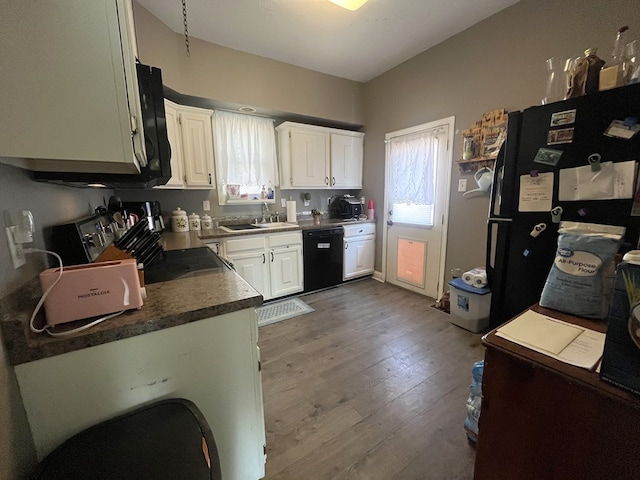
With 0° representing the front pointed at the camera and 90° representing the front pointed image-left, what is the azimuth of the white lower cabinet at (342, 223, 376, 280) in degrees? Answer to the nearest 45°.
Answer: approximately 315°

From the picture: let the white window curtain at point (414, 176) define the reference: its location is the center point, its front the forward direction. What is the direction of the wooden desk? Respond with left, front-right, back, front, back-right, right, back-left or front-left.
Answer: front-left

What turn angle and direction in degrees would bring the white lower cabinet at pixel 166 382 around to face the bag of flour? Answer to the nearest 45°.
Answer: approximately 45° to its right

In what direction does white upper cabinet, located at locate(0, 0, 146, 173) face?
to the viewer's right

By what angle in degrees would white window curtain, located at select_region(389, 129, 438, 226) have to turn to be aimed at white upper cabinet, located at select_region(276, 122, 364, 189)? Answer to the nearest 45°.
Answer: approximately 45° to its right

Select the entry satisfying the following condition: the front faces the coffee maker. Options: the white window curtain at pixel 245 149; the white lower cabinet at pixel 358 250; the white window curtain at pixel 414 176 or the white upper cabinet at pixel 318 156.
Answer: the white window curtain at pixel 414 176

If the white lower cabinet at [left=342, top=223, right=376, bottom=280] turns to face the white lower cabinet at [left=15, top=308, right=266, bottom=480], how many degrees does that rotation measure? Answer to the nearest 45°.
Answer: approximately 45° to its right

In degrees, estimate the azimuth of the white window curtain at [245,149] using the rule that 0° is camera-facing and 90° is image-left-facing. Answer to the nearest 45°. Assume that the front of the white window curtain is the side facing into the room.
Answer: approximately 315°

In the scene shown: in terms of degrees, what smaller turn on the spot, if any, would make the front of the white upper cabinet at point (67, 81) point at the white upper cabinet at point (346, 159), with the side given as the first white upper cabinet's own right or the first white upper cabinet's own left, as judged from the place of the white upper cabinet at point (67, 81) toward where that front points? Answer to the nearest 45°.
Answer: approximately 45° to the first white upper cabinet's own left
